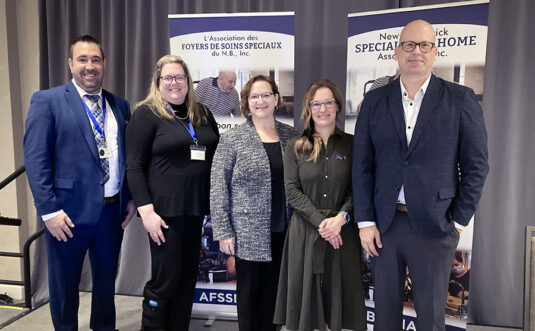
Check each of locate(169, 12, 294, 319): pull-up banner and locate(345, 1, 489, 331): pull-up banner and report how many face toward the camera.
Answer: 2

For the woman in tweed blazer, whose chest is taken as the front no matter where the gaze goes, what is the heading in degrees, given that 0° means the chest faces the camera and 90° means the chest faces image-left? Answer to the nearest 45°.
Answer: approximately 315°

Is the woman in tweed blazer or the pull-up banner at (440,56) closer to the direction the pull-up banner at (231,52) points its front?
the woman in tweed blazer

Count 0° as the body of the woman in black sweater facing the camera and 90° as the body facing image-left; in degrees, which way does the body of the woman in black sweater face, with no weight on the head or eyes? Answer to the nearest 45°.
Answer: approximately 315°

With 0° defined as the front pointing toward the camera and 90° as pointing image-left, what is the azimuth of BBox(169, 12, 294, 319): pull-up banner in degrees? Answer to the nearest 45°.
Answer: approximately 0°

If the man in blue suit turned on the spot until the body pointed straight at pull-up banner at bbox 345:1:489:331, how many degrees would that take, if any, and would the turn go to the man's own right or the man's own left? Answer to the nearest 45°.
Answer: approximately 45° to the man's own left

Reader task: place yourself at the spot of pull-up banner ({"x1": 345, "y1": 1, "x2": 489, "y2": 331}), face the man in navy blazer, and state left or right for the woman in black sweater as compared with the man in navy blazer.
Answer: right
